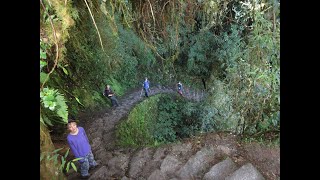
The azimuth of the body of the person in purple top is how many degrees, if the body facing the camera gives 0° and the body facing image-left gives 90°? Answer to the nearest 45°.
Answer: approximately 0°

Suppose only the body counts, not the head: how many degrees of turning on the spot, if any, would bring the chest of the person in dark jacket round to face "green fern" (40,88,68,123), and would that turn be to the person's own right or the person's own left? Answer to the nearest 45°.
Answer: approximately 90° to the person's own right

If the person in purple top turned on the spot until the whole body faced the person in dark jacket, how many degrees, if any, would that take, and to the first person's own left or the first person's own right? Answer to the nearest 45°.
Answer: approximately 135° to the first person's own left
